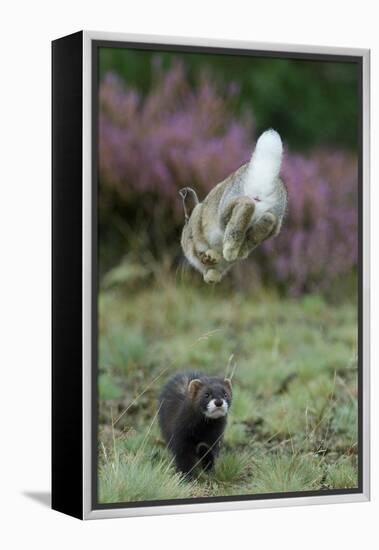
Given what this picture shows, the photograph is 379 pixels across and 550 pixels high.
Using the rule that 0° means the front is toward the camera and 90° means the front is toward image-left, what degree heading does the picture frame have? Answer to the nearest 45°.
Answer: approximately 315°
